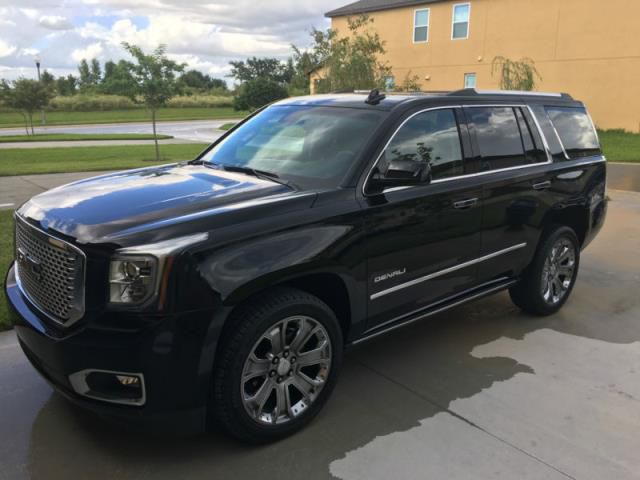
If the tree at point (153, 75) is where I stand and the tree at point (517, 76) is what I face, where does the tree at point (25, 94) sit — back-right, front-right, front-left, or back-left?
back-left

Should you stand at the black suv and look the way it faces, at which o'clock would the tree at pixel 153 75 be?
The tree is roughly at 4 o'clock from the black suv.

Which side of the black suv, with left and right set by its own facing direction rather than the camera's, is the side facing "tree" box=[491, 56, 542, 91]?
back

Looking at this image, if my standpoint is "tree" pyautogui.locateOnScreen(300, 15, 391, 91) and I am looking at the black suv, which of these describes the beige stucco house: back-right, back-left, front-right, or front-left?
back-left

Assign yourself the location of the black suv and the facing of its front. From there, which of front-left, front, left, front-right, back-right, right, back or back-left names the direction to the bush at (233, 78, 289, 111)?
back-right

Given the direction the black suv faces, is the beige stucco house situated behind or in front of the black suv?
behind

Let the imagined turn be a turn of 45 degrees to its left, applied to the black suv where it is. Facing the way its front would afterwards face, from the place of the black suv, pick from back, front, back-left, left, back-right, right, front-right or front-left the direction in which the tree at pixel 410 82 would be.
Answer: back

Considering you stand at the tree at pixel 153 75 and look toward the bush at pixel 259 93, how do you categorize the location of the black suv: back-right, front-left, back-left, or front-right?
back-right

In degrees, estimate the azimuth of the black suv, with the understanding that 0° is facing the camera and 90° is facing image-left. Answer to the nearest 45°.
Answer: approximately 45°

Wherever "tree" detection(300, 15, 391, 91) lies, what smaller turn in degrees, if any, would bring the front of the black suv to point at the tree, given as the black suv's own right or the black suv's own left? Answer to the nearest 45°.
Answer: approximately 135° to the black suv's own right

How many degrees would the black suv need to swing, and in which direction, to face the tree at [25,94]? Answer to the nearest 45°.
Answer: approximately 90° to its right
